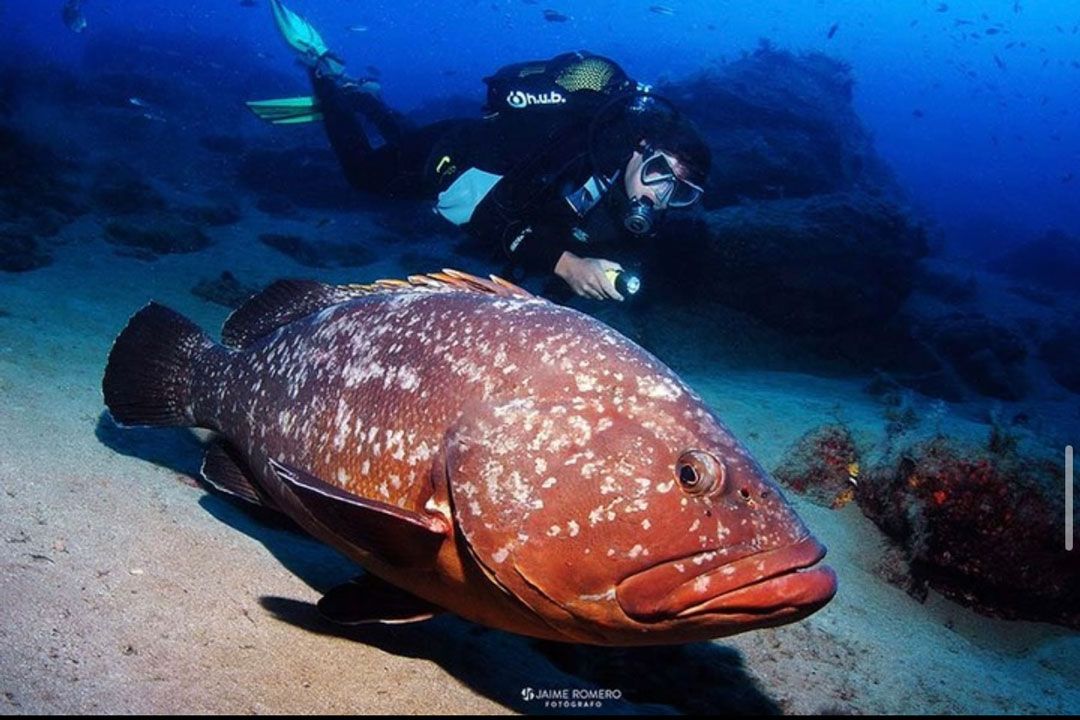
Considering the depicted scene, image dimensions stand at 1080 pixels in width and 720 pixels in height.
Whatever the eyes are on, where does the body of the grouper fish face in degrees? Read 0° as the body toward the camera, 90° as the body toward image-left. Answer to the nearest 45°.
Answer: approximately 315°

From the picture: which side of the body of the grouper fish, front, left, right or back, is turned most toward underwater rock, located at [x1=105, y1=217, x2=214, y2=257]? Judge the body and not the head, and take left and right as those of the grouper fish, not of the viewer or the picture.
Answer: back

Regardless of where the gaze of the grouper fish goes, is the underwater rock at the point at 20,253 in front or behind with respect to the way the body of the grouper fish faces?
behind

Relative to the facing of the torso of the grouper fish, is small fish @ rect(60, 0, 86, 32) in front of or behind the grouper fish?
behind

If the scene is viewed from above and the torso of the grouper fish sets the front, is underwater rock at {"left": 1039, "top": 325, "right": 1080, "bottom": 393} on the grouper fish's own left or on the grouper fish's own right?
on the grouper fish's own left
